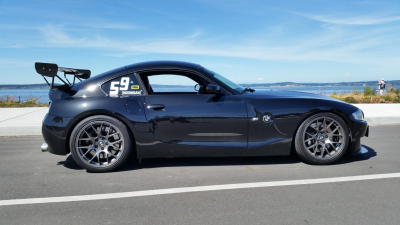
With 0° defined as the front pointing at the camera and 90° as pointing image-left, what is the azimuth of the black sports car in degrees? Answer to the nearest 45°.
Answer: approximately 270°
